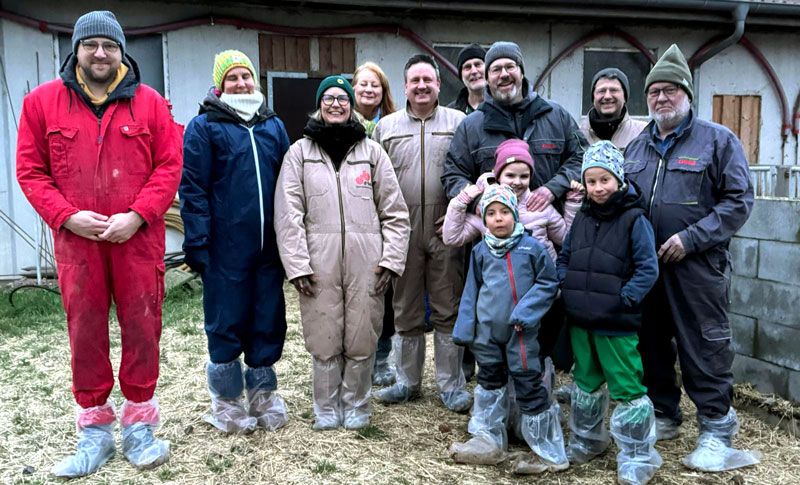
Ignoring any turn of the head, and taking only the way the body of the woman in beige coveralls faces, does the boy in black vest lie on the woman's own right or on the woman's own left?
on the woman's own left

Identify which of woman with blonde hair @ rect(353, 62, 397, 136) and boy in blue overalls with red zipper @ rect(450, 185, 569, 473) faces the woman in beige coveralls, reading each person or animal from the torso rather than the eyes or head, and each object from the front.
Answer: the woman with blonde hair

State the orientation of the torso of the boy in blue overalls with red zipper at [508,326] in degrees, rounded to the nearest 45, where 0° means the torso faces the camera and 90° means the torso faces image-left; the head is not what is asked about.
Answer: approximately 0°

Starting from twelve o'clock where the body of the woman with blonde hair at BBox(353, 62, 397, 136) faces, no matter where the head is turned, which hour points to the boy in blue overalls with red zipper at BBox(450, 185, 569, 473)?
The boy in blue overalls with red zipper is roughly at 11 o'clock from the woman with blonde hair.

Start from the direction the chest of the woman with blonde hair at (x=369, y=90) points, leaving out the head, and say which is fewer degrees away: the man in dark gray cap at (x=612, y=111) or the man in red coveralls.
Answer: the man in red coveralls

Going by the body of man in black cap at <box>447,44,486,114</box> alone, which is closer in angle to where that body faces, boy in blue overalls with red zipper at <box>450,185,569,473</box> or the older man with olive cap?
the boy in blue overalls with red zipper
